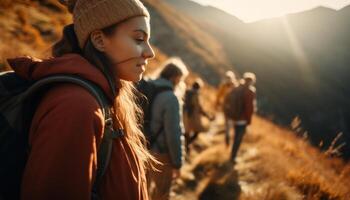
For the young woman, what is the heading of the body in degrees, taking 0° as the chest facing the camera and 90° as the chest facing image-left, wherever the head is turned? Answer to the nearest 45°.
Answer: approximately 270°

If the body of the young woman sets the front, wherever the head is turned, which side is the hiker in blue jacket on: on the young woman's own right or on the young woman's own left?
on the young woman's own left

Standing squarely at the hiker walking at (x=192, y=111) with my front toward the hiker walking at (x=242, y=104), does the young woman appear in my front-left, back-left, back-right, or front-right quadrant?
back-right

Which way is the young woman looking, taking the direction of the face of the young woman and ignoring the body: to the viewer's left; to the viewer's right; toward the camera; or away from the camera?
to the viewer's right

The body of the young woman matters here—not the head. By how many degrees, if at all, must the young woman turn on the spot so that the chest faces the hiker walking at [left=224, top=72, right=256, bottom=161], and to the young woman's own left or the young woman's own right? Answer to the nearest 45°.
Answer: approximately 45° to the young woman's own left
